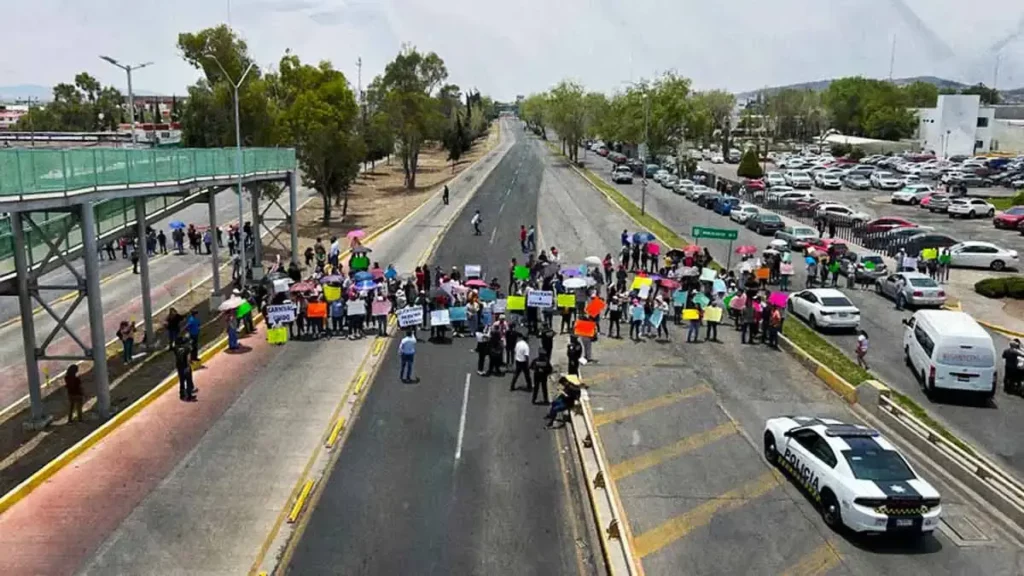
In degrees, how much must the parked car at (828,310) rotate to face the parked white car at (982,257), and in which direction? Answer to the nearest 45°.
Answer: approximately 90° to its right

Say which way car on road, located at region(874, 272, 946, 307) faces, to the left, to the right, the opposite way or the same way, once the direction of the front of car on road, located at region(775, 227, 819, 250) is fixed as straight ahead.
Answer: the same way

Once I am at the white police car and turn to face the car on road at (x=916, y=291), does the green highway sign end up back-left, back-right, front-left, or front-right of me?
front-left

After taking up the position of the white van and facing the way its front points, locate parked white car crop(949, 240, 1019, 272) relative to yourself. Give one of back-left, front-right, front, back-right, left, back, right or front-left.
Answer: front-right

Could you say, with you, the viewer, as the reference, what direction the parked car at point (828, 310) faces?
facing away from the viewer and to the left of the viewer

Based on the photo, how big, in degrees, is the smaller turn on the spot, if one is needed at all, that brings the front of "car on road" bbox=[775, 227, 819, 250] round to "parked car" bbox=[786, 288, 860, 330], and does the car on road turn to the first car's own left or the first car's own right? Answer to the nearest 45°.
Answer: approximately 135° to the first car's own left

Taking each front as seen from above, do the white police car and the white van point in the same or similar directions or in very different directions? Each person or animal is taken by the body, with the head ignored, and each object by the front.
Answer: same or similar directions

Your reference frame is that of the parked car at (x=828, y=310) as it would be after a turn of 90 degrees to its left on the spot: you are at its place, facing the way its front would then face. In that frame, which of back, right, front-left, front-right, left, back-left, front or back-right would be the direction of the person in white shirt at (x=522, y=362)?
front

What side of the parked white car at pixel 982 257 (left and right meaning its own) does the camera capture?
left

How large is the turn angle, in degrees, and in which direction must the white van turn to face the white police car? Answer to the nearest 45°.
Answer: approximately 135° to its left
